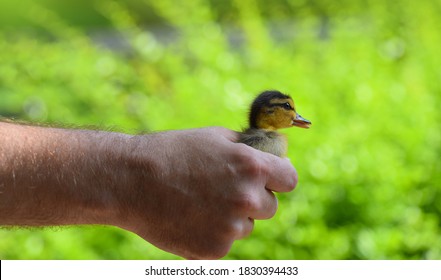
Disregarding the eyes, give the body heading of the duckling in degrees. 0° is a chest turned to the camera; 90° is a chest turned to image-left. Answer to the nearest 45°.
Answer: approximately 270°
